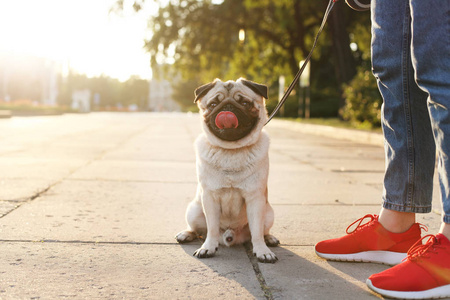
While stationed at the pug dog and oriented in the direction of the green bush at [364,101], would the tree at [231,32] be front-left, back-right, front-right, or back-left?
front-left

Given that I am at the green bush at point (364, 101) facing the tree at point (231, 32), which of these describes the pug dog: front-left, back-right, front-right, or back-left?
back-left

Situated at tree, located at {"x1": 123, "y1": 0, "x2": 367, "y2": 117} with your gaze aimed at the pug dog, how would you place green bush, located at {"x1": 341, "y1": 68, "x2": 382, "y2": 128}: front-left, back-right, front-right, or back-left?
front-left

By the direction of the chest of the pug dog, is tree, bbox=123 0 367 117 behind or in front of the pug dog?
behind

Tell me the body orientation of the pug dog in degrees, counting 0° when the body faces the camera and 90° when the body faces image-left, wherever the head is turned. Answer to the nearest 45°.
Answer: approximately 0°

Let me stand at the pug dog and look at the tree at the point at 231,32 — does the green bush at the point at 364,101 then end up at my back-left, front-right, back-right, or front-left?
front-right

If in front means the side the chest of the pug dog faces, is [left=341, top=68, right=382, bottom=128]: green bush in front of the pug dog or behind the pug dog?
behind

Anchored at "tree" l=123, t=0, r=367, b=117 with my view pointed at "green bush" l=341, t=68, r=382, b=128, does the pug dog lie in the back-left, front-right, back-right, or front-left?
front-right
